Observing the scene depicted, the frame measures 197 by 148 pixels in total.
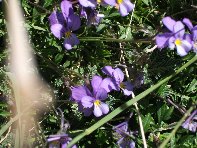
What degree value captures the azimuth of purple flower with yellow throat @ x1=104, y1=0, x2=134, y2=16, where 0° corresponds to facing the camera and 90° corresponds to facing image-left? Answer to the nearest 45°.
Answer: approximately 0°
